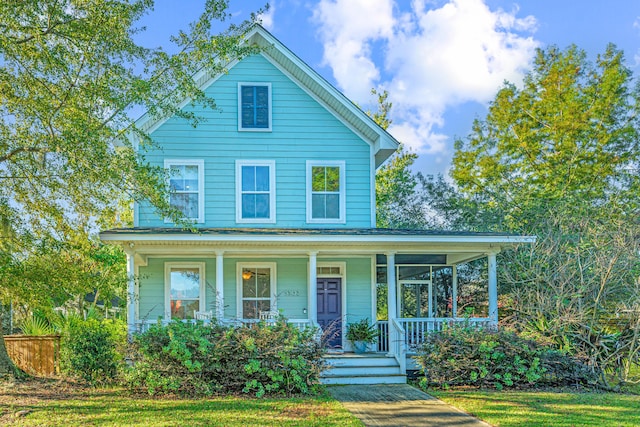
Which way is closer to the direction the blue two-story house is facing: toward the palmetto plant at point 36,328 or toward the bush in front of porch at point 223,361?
the bush in front of porch

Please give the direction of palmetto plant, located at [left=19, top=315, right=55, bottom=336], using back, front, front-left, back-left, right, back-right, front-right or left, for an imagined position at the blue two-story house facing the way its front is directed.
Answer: right

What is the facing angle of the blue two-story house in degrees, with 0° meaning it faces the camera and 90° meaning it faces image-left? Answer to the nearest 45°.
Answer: approximately 0°

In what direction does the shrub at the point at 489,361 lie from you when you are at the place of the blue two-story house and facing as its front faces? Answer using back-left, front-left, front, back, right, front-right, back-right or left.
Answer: front-left

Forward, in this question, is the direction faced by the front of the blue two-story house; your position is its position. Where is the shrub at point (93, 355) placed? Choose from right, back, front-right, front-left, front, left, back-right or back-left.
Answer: front-right

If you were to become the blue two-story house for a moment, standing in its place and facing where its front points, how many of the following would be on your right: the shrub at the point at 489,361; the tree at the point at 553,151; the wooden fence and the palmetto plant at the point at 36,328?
2

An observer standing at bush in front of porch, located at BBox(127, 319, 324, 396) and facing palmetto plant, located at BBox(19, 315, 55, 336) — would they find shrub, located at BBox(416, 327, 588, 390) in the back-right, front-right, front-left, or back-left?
back-right

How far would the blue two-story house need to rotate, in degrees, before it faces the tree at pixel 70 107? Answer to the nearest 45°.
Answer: approximately 45° to its right

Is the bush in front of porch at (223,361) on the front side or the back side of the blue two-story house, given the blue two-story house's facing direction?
on the front side

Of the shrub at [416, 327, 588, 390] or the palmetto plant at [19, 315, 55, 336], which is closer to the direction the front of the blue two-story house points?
the shrub

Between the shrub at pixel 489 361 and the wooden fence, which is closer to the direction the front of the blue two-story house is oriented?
the shrub

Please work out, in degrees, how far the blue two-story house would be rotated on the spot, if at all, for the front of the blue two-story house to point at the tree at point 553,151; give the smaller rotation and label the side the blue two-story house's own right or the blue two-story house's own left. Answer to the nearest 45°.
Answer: approximately 135° to the blue two-story house's own left

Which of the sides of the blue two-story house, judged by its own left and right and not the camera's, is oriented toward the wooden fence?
right
